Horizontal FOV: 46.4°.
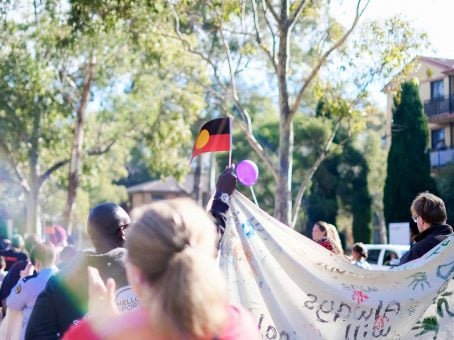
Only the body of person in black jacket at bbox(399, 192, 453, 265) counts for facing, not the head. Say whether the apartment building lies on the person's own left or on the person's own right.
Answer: on the person's own right

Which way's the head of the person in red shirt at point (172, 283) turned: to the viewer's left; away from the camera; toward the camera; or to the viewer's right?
away from the camera

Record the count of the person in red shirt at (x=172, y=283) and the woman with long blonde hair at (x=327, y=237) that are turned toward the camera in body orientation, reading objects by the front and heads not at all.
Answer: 0

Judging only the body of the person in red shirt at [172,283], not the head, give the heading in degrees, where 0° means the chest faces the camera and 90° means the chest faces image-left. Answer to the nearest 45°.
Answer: approximately 135°

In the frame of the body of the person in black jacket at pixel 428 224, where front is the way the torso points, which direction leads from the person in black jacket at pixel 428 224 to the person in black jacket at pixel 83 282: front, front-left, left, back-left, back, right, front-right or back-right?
left
